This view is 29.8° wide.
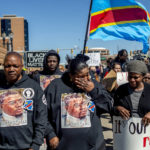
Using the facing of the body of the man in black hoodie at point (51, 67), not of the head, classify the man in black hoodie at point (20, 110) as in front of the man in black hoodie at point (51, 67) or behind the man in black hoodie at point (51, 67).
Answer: in front

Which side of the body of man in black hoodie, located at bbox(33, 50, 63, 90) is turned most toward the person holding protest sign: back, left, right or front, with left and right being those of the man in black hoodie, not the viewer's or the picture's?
left

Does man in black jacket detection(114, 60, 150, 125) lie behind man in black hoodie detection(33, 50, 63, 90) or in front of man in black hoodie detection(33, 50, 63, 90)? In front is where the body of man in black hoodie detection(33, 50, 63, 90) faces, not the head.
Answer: in front

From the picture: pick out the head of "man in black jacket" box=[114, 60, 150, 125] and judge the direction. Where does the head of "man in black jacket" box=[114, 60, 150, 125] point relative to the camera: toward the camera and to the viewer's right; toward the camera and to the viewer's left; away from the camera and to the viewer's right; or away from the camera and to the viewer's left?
toward the camera and to the viewer's left

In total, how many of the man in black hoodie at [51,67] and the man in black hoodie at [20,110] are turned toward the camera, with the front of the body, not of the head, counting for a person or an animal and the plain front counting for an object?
2

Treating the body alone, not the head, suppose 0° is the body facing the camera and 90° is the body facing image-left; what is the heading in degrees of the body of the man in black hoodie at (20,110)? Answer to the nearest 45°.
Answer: approximately 0°

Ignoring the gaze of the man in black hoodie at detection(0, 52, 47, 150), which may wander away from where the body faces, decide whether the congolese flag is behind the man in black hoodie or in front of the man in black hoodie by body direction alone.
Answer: behind
